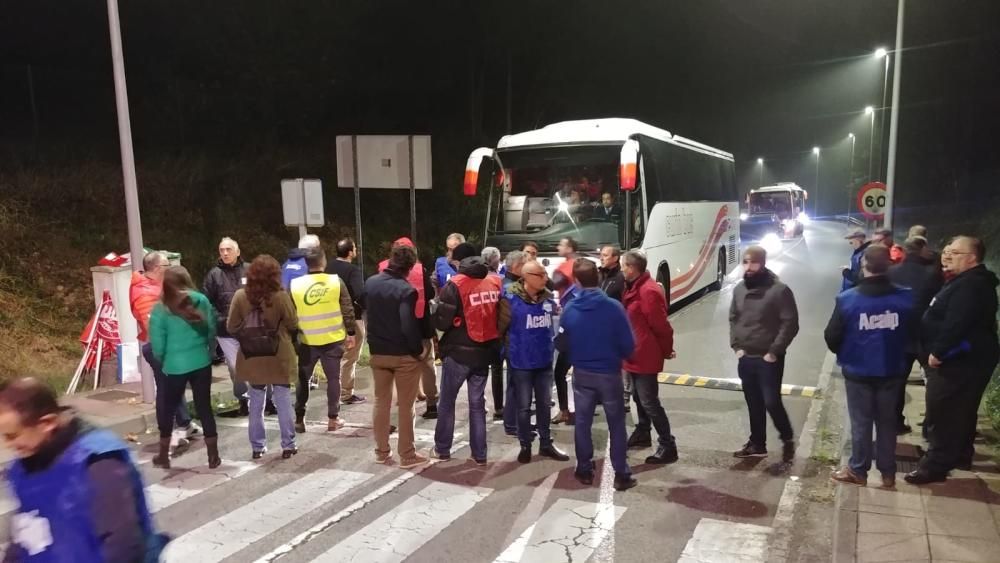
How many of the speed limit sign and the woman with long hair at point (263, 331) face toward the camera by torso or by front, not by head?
1

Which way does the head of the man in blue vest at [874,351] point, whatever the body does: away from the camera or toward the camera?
away from the camera

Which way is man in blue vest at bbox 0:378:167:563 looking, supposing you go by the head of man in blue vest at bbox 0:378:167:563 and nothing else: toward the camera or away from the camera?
toward the camera

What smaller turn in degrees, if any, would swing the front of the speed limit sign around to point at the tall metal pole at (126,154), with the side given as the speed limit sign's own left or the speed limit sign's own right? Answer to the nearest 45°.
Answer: approximately 45° to the speed limit sign's own right

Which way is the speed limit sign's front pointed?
toward the camera

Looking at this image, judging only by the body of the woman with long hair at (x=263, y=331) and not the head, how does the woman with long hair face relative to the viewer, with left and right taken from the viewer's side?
facing away from the viewer

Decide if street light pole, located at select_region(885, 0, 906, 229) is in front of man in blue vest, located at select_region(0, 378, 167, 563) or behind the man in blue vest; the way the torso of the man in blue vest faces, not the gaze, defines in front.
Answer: behind

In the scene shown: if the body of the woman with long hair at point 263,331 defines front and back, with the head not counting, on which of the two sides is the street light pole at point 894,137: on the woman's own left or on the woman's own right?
on the woman's own right

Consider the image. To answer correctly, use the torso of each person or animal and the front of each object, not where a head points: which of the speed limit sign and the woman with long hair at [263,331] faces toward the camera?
the speed limit sign

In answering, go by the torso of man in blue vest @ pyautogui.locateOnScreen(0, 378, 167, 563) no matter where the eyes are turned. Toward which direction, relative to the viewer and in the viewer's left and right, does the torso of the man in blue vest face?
facing the viewer and to the left of the viewer

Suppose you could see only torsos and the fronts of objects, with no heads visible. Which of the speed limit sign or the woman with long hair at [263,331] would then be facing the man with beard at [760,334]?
the speed limit sign

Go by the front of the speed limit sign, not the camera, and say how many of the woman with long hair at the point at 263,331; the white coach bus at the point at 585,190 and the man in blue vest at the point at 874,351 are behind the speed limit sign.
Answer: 0

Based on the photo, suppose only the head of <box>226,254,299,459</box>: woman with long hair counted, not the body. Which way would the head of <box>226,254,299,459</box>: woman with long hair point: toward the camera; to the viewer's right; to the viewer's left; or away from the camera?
away from the camera
